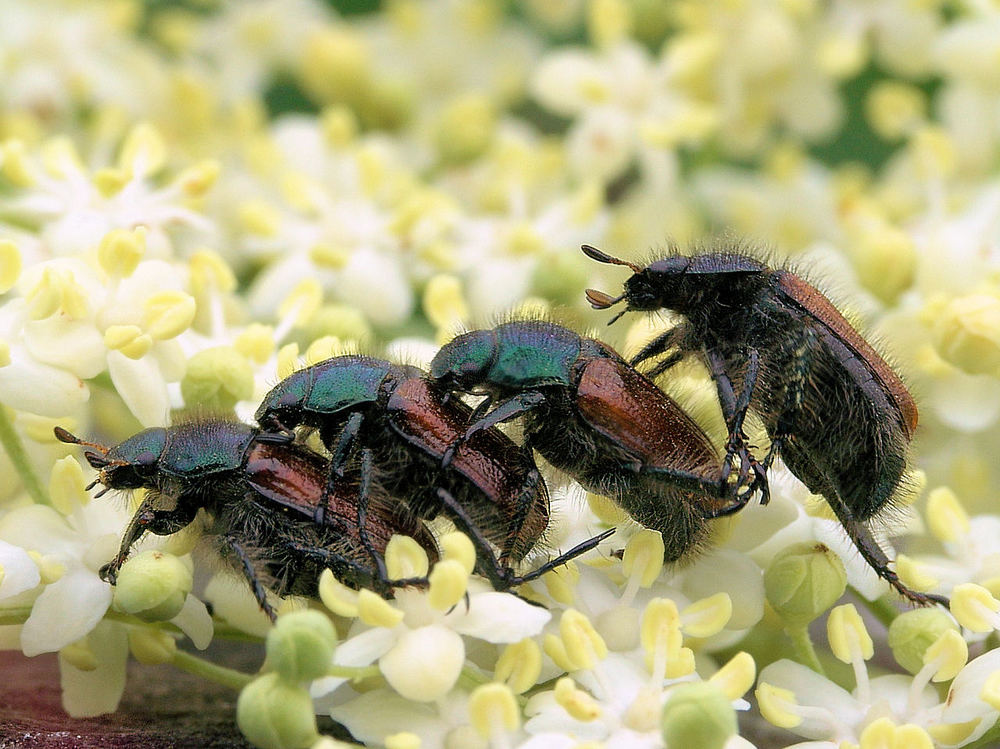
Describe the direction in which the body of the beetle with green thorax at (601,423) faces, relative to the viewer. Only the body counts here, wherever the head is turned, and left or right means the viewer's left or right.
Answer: facing to the left of the viewer

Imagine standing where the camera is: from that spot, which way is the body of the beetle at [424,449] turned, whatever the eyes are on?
to the viewer's left

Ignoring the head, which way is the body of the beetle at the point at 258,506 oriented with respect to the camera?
to the viewer's left
